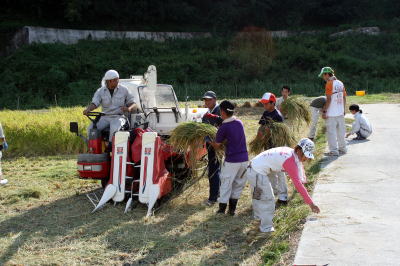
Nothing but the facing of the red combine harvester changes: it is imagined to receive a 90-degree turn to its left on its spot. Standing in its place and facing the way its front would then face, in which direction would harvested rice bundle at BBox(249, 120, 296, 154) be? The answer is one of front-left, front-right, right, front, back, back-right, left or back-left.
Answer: front-left

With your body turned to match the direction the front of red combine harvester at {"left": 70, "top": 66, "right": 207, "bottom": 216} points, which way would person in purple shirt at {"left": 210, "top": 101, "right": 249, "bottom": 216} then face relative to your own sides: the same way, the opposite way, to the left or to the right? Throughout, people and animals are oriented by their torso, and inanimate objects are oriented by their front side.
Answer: to the right

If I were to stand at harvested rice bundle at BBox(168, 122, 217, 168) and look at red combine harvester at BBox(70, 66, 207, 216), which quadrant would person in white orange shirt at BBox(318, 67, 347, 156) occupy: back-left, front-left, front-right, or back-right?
back-right

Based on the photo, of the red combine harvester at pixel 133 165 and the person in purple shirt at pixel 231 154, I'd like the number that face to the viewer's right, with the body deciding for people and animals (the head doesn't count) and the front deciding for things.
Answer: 0

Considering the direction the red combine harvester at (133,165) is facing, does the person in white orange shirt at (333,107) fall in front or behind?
behind

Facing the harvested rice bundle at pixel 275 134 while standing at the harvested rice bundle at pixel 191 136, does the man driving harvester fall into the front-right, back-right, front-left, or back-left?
back-left

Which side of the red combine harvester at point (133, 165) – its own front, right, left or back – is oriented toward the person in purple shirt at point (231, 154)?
left

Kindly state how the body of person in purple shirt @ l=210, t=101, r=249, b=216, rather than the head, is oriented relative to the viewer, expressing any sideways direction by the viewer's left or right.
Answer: facing away from the viewer and to the left of the viewer

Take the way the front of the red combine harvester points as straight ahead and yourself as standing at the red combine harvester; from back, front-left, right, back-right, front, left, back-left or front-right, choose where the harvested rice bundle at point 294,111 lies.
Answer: back

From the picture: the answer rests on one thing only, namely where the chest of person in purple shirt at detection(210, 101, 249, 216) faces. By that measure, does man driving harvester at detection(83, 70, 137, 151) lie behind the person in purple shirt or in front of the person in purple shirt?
in front

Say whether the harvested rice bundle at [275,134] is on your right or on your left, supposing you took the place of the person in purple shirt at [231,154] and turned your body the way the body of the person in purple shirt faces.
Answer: on your right

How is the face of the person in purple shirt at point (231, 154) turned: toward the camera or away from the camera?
away from the camera
